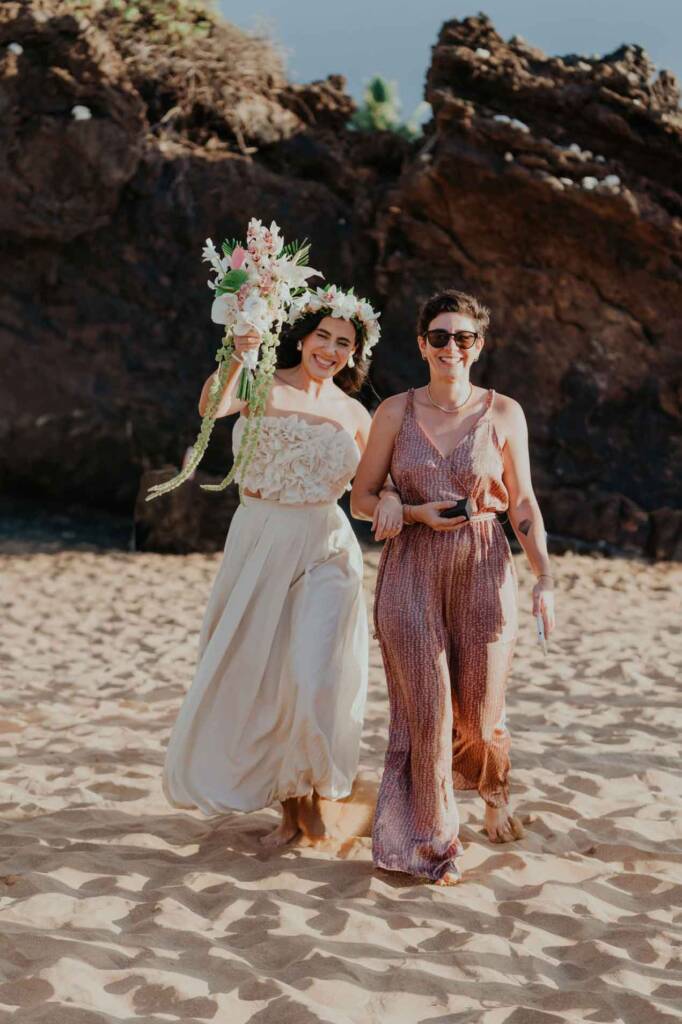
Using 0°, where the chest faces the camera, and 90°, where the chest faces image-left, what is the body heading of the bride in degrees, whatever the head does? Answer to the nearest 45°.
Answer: approximately 0°

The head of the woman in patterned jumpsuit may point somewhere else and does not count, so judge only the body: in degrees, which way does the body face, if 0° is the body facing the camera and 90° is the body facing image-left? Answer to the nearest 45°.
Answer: approximately 0°

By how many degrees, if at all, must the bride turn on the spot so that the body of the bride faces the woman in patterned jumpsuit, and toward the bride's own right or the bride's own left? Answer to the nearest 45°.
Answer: approximately 45° to the bride's own left

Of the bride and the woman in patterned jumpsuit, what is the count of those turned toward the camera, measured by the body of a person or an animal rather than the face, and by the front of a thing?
2

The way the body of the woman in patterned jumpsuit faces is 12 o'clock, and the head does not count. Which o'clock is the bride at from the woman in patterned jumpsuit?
The bride is roughly at 4 o'clock from the woman in patterned jumpsuit.
